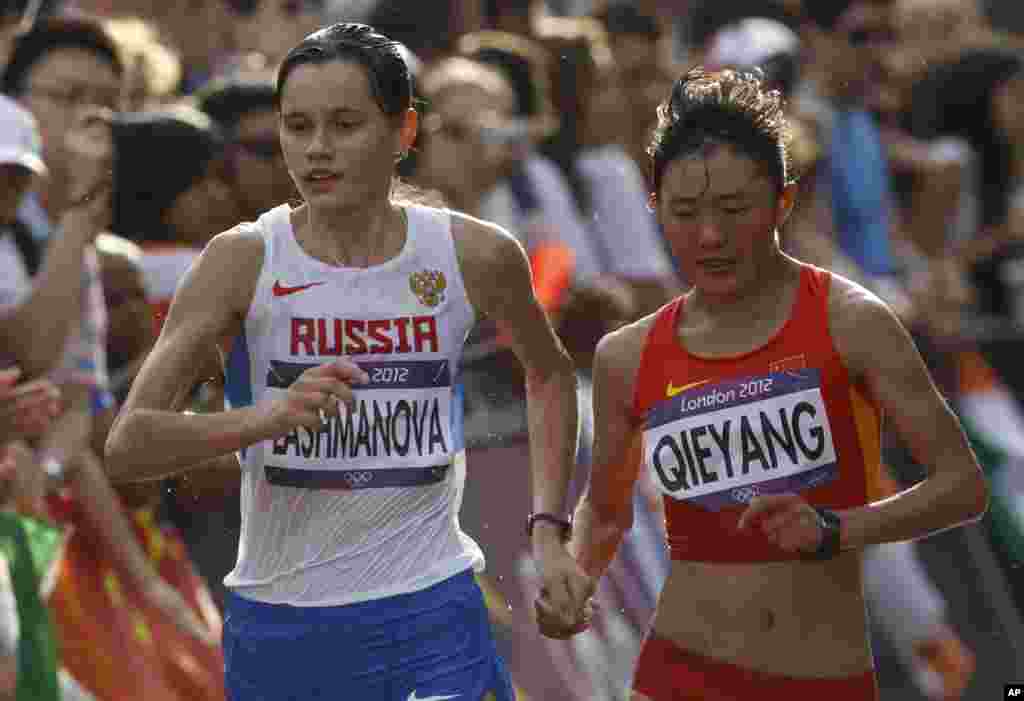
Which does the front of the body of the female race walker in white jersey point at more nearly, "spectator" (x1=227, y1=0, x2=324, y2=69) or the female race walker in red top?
the female race walker in red top

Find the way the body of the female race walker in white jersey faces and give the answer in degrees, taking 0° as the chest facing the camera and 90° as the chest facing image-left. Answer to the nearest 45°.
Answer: approximately 0°

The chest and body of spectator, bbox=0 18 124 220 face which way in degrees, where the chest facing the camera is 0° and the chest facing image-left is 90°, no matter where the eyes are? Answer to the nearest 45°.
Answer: approximately 315°

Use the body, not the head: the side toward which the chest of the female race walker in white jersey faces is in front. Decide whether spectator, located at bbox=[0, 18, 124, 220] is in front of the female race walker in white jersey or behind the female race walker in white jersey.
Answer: behind

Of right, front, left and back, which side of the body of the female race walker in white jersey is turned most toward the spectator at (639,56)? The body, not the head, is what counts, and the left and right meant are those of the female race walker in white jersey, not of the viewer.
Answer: back

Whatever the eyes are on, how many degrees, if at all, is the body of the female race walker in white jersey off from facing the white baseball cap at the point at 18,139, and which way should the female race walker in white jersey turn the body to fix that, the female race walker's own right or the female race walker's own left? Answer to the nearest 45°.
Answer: approximately 135° to the female race walker's own right
